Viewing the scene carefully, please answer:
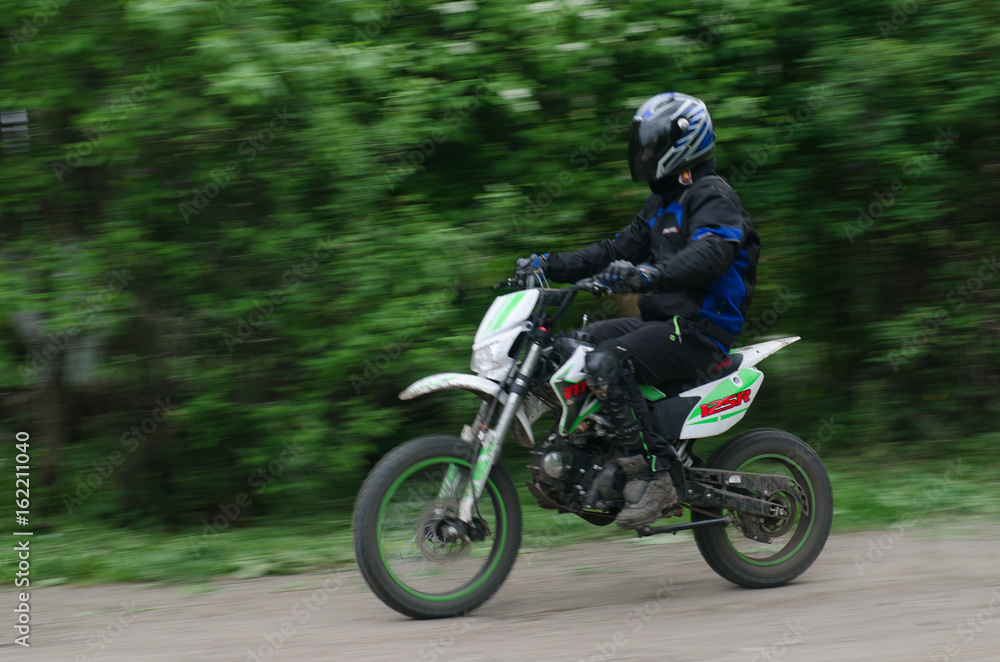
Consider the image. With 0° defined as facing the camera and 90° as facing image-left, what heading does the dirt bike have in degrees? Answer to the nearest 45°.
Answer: approximately 45°

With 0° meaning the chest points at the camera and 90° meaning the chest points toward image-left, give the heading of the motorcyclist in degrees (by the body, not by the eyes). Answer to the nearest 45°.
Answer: approximately 45°
